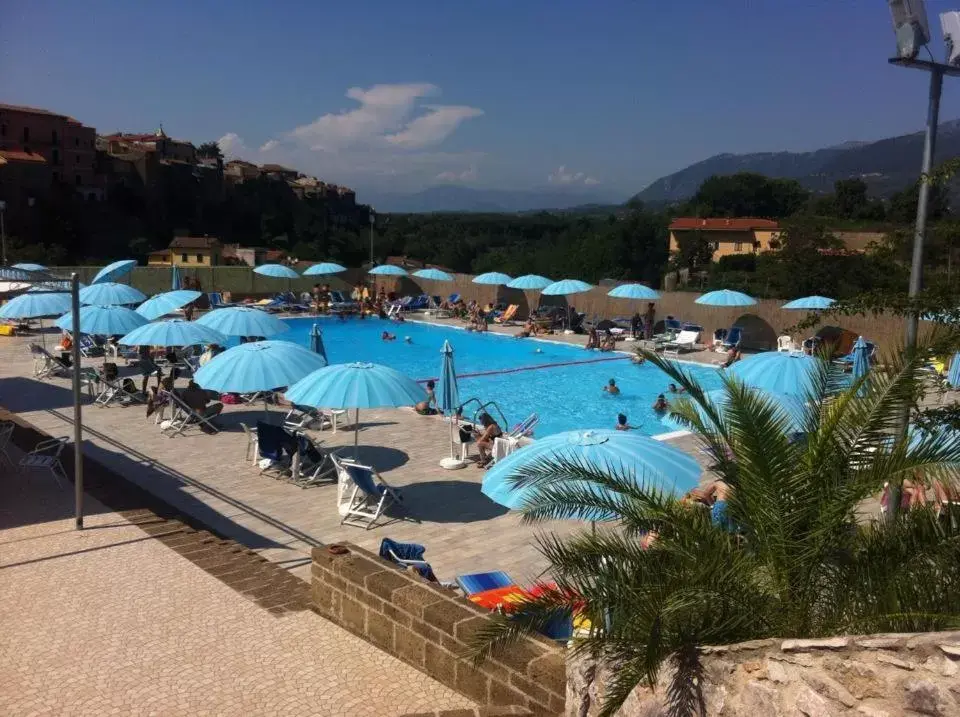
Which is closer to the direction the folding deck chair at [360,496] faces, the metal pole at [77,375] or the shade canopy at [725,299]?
the shade canopy

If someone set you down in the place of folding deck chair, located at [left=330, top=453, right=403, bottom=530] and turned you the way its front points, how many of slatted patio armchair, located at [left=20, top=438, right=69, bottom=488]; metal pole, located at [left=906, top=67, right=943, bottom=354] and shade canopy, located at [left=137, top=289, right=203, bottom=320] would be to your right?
1

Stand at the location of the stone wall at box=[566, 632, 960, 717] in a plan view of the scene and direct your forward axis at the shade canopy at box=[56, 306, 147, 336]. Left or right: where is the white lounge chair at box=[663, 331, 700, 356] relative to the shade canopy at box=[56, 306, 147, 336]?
right

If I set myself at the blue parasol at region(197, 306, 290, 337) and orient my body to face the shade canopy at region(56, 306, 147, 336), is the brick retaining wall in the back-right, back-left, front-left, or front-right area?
back-left

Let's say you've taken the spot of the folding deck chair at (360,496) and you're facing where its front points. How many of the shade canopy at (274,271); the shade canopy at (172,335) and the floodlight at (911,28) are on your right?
1

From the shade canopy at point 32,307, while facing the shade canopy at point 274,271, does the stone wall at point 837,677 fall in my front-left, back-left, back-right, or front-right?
back-right
